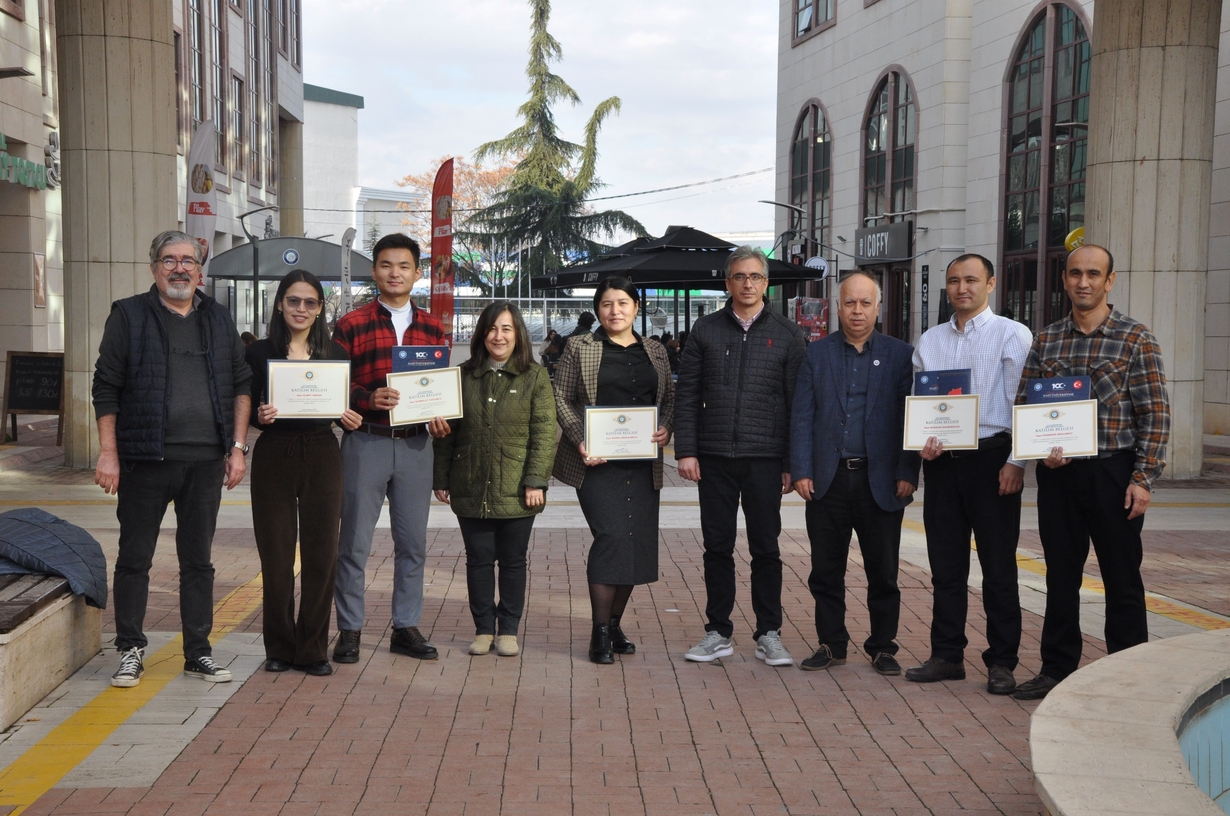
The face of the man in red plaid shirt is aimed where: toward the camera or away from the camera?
toward the camera

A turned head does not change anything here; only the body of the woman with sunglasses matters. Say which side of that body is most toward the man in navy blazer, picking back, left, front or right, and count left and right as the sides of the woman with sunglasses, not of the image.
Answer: left

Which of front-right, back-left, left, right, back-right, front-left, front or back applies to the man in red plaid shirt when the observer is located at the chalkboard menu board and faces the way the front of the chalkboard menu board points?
front

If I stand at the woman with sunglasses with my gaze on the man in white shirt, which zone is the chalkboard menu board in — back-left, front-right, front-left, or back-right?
back-left

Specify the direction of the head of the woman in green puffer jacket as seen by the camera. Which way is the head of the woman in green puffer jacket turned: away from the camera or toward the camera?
toward the camera

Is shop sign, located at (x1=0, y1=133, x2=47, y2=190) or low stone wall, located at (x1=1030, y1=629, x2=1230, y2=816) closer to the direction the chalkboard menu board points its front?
the low stone wall

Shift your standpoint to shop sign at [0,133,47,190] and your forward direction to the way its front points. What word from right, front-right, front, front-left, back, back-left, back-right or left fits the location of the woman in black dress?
front-right

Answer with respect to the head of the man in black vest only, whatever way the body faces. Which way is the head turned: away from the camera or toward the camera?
toward the camera

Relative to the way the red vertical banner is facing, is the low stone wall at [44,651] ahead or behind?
ahead

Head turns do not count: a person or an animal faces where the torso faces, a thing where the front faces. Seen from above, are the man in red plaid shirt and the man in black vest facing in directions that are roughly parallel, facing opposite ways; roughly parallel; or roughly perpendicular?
roughly parallel

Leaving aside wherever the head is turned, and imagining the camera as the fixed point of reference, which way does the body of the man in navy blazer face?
toward the camera

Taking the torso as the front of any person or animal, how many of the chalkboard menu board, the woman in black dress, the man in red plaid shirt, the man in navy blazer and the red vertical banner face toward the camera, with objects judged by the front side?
5

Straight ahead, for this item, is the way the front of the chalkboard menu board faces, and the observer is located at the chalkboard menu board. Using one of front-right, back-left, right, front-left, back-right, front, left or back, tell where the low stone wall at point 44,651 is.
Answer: front

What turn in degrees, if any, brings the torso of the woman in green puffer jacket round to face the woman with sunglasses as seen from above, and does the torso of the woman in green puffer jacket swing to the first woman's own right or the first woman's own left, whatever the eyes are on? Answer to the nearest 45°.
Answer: approximately 90° to the first woman's own right

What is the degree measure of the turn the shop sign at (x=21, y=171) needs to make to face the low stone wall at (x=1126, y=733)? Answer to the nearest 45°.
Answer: approximately 45° to its right

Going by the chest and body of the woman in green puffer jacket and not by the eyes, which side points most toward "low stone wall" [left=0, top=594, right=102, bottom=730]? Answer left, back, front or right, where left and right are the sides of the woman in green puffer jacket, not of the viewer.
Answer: right

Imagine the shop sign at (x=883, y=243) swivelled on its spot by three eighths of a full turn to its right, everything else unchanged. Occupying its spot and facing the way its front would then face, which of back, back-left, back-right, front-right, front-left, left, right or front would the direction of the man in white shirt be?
back

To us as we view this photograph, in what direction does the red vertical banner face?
facing the viewer

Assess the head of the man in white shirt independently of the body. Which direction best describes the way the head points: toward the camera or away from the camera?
toward the camera

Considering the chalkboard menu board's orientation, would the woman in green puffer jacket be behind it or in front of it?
in front

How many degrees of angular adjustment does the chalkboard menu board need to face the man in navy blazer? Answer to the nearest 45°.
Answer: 0° — it already faces them
